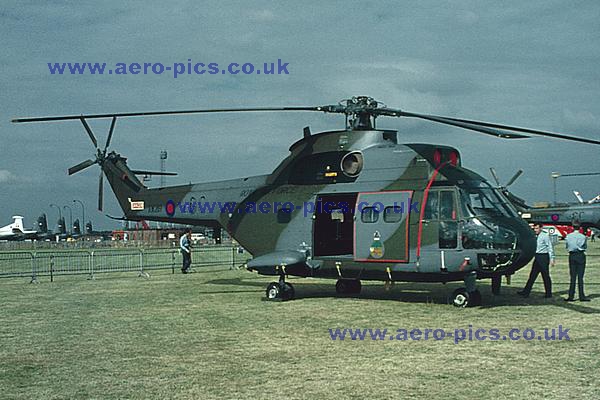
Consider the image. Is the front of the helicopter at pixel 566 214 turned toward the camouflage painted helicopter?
no

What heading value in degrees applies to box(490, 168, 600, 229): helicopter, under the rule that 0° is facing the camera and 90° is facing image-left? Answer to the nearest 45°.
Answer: approximately 270°

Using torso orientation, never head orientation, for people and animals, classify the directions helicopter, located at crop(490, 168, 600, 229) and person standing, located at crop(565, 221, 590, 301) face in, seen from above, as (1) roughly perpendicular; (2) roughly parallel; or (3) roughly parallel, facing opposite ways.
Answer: roughly perpendicular

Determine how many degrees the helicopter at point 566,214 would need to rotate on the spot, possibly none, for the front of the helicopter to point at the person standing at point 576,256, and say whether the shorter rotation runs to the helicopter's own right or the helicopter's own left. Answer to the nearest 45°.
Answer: approximately 90° to the helicopter's own right

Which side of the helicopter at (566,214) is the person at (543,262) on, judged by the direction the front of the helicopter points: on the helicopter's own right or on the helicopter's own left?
on the helicopter's own right
